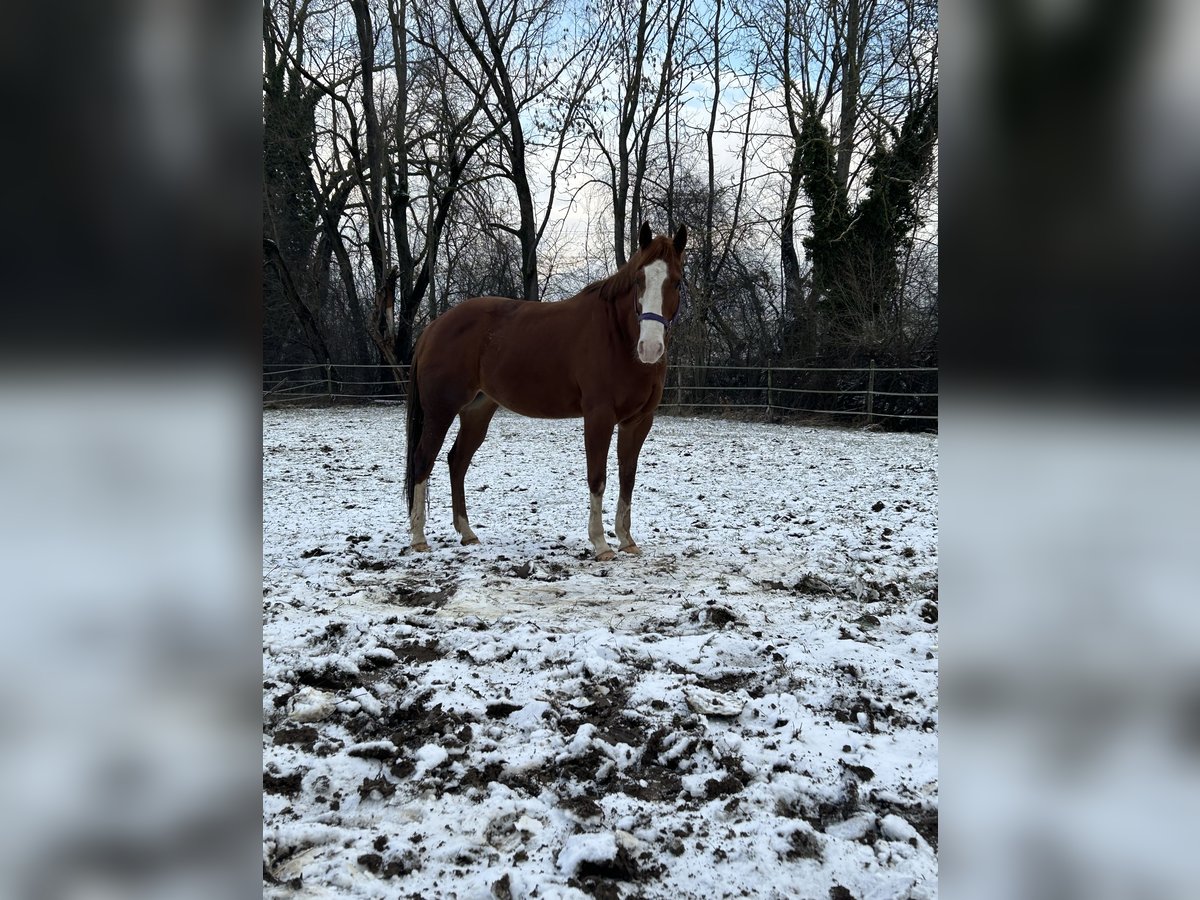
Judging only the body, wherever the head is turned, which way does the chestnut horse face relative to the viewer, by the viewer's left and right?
facing the viewer and to the right of the viewer
